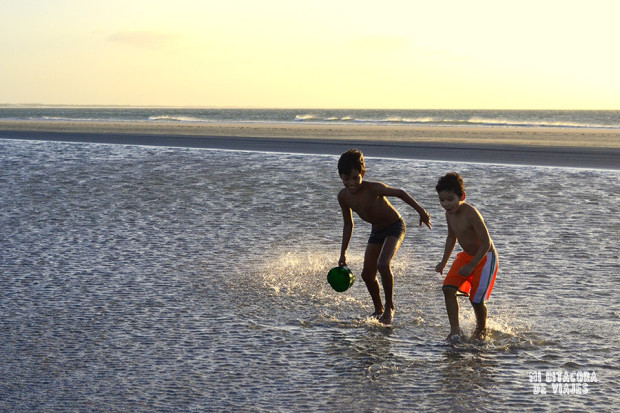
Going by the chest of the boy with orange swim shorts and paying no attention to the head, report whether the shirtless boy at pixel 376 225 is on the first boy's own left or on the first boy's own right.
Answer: on the first boy's own right

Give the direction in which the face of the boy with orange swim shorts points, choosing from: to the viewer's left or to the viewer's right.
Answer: to the viewer's left

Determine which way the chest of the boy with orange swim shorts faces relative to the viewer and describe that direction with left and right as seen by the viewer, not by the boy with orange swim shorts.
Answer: facing the viewer and to the left of the viewer

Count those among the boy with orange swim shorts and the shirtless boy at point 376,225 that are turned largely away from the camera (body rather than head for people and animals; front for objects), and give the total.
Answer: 0
